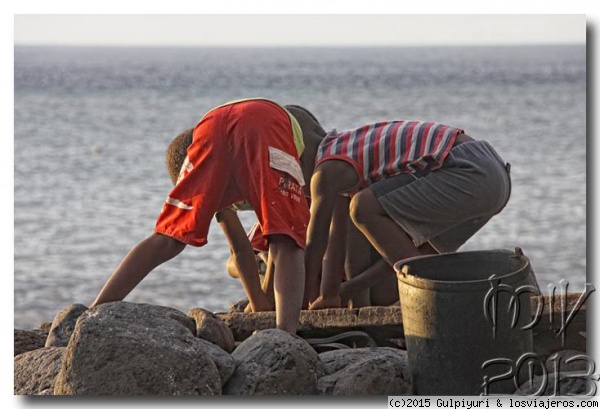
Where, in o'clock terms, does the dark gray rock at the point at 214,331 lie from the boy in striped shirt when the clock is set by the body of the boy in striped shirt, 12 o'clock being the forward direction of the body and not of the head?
The dark gray rock is roughly at 11 o'clock from the boy in striped shirt.

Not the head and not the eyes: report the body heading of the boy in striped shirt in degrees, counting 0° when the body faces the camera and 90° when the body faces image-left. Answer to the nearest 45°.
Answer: approximately 90°

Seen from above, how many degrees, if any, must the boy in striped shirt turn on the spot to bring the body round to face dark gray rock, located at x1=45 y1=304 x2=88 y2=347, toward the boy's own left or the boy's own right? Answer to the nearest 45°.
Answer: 0° — they already face it

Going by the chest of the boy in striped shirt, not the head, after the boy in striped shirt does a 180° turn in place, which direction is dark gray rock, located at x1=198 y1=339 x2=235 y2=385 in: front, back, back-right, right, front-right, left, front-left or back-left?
back-right

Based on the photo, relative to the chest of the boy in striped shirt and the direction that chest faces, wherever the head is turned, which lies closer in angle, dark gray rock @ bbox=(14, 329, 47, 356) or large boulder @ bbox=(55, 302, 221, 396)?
the dark gray rock

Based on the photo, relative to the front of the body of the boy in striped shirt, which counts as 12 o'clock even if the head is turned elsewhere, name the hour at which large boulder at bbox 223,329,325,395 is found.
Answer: The large boulder is roughly at 10 o'clock from the boy in striped shirt.
